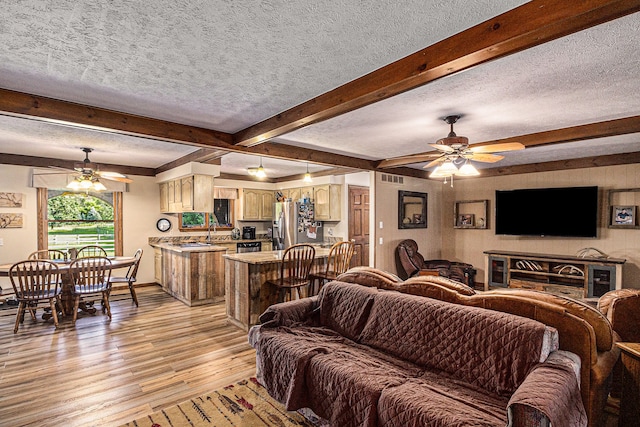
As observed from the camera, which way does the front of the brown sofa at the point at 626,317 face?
facing away from the viewer and to the left of the viewer

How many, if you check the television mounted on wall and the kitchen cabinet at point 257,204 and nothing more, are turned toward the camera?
2

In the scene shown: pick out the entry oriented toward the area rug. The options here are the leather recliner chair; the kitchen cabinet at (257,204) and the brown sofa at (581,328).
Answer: the kitchen cabinet

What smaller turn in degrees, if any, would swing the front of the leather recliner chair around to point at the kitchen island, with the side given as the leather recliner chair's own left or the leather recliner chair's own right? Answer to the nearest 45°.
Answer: approximately 135° to the leather recliner chair's own right

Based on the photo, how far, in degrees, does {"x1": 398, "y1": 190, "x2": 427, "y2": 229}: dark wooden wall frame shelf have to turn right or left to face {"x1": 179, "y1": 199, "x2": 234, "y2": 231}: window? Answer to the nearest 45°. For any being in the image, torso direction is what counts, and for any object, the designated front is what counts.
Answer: approximately 135° to its right

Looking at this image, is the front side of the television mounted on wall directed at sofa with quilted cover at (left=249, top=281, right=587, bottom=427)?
yes
